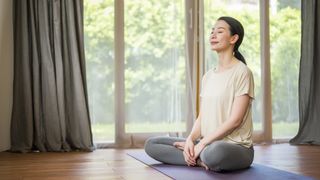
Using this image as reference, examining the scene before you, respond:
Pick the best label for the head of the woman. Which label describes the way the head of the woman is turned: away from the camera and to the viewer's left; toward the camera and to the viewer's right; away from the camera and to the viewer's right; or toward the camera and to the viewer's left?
toward the camera and to the viewer's left

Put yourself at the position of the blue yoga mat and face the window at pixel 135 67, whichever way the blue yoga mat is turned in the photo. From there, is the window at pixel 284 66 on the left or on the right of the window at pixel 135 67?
right

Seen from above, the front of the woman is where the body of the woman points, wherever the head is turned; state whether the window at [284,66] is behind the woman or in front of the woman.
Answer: behind

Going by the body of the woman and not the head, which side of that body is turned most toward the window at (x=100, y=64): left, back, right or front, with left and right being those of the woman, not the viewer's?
right

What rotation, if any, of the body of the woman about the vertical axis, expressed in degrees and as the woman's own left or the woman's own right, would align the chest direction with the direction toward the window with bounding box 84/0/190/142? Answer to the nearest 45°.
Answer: approximately 90° to the woman's own right

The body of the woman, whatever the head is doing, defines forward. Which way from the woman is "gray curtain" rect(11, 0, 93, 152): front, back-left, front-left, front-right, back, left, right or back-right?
right

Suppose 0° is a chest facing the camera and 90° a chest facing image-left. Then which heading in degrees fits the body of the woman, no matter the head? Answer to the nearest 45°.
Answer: approximately 45°

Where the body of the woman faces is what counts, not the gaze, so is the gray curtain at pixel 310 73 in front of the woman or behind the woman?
behind
